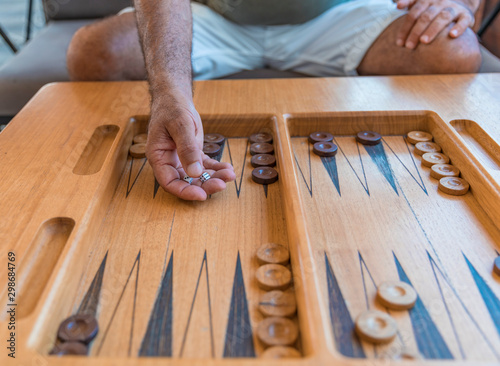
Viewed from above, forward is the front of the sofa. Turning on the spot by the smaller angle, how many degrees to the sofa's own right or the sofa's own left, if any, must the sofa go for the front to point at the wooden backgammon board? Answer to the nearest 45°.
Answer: approximately 45° to the sofa's own left

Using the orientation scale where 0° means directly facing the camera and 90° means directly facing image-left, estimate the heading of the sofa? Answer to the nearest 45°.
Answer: approximately 0°
